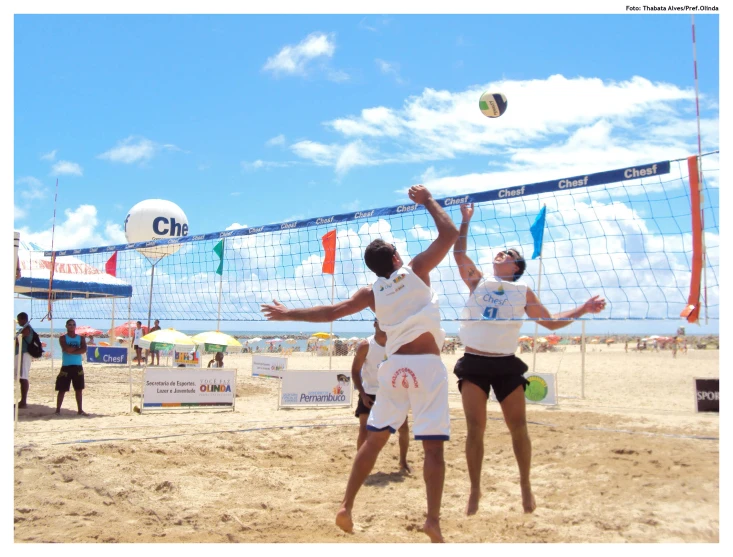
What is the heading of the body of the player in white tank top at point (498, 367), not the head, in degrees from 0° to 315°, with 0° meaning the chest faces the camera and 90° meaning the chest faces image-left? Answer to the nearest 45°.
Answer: approximately 0°

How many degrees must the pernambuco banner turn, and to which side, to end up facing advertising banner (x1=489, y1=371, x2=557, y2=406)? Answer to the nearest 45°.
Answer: approximately 90° to its left

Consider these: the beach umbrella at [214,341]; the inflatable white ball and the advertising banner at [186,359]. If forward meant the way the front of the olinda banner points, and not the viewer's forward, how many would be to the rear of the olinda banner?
3

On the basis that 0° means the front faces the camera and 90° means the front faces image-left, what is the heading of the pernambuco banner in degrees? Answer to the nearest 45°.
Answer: approximately 0°
